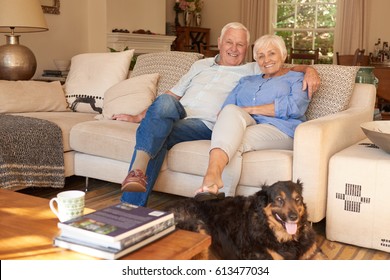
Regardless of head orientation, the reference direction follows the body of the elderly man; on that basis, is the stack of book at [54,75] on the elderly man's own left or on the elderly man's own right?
on the elderly man's own right

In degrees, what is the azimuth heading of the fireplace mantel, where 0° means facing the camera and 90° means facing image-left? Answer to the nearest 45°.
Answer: approximately 315°

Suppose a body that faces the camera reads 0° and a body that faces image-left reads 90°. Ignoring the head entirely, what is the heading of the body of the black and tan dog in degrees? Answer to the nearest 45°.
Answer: approximately 315°

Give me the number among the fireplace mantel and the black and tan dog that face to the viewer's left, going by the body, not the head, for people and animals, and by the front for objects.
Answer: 0

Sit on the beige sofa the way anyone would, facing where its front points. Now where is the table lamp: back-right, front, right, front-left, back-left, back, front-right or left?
right

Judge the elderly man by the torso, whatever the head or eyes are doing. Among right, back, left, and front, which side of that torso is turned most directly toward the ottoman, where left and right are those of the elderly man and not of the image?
left

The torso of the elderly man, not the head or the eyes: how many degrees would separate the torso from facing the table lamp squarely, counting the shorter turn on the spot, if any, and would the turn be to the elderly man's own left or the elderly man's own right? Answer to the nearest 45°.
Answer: approximately 90° to the elderly man's own right

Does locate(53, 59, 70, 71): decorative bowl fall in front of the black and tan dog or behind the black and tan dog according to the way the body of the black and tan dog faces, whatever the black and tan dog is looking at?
behind

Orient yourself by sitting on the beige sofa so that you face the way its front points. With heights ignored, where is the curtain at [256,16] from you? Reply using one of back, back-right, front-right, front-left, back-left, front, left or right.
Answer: back-right

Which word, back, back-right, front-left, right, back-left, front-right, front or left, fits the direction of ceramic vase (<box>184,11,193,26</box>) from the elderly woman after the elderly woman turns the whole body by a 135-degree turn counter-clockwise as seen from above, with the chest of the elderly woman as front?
left

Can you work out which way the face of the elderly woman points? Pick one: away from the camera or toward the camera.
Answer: toward the camera

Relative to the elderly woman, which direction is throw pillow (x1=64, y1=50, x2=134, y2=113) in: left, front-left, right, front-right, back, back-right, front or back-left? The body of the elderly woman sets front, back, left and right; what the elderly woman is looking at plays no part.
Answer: right

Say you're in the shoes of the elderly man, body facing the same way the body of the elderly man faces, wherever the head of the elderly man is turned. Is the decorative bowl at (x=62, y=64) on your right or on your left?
on your right
